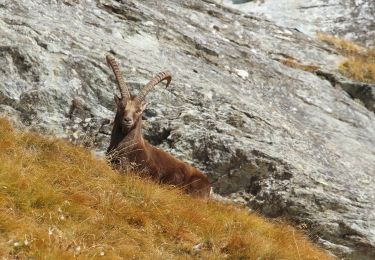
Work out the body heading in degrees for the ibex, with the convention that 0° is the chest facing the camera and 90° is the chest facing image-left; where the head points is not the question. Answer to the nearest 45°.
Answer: approximately 90°
